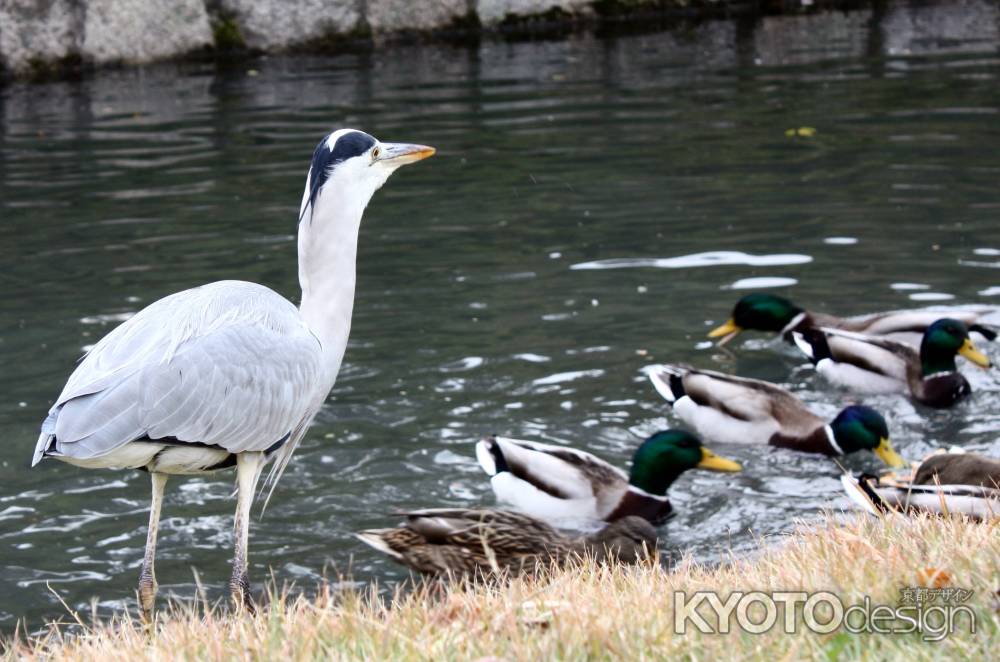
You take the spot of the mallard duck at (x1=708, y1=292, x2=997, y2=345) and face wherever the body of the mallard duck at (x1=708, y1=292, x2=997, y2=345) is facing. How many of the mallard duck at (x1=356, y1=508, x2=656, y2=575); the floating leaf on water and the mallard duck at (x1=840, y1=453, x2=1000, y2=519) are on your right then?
1

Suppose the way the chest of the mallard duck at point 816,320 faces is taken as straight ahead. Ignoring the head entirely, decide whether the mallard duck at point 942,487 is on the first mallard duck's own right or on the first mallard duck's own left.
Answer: on the first mallard duck's own left

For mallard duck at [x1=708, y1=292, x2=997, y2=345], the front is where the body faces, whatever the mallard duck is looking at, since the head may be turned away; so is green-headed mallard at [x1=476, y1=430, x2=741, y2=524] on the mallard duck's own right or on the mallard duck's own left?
on the mallard duck's own left

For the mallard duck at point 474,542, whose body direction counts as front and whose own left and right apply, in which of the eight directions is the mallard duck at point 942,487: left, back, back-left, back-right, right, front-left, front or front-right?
front

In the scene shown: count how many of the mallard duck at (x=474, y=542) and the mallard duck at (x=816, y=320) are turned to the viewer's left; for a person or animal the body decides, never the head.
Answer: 1

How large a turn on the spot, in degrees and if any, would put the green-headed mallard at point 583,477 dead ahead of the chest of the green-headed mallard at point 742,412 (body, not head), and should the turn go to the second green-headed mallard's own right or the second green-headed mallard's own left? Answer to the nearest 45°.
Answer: approximately 135° to the second green-headed mallard's own right

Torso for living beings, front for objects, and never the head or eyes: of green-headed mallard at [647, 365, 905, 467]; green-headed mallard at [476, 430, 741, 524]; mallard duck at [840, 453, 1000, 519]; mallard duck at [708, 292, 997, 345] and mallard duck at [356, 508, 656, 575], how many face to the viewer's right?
4

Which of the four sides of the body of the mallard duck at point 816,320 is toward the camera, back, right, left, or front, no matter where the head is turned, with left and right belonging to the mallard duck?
left

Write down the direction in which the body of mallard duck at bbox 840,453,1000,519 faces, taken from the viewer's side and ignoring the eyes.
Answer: to the viewer's right

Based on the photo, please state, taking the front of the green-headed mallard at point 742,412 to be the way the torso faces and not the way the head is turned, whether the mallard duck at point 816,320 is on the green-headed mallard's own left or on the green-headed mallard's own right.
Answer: on the green-headed mallard's own left

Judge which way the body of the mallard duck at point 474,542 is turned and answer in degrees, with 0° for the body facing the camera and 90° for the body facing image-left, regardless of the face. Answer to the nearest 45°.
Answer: approximately 270°

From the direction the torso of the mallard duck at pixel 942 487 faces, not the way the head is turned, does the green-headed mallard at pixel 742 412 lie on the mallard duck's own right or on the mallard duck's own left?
on the mallard duck's own left

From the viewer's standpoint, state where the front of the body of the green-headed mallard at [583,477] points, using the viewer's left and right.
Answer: facing to the right of the viewer

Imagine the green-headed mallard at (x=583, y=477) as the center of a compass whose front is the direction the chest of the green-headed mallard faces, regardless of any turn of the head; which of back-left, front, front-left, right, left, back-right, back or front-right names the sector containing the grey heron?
back-right

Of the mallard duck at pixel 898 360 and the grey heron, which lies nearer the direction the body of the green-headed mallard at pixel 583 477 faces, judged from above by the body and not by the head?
the mallard duck

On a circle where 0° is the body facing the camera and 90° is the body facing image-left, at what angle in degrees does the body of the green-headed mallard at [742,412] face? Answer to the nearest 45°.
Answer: approximately 270°

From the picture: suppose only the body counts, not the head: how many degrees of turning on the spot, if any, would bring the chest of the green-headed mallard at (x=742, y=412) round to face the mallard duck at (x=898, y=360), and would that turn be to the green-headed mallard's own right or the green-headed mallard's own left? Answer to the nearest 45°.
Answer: approximately 45° to the green-headed mallard's own left
